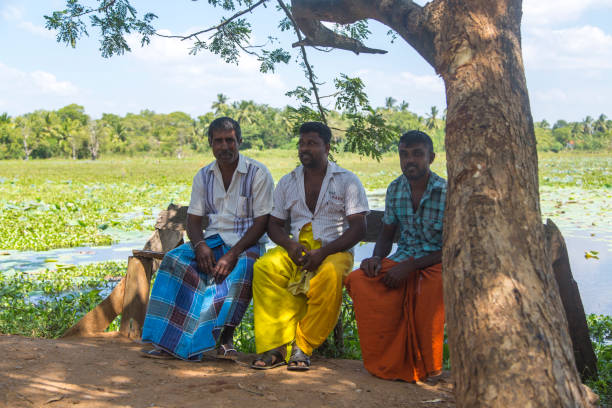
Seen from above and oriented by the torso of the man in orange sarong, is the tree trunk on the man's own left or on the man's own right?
on the man's own left

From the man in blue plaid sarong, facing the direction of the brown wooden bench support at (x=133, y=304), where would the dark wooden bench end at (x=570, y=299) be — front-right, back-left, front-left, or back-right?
back-right

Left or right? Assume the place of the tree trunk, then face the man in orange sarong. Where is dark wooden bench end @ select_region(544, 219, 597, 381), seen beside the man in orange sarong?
right

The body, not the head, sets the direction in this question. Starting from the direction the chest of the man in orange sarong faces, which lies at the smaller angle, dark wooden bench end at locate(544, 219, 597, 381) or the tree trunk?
the tree trunk

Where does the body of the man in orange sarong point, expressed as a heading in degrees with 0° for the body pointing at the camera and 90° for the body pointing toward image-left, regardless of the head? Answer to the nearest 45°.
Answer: approximately 45°

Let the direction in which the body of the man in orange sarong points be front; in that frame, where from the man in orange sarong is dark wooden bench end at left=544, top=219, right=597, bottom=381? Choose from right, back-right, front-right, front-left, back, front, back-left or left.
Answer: back-left

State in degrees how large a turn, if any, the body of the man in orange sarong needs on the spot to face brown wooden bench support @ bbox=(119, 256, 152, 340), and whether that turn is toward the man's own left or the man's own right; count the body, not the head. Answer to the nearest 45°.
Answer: approximately 45° to the man's own right

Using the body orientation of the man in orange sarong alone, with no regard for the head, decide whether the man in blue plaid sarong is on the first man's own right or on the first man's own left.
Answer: on the first man's own right

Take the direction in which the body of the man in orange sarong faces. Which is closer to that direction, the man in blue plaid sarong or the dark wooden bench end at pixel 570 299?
the man in blue plaid sarong
